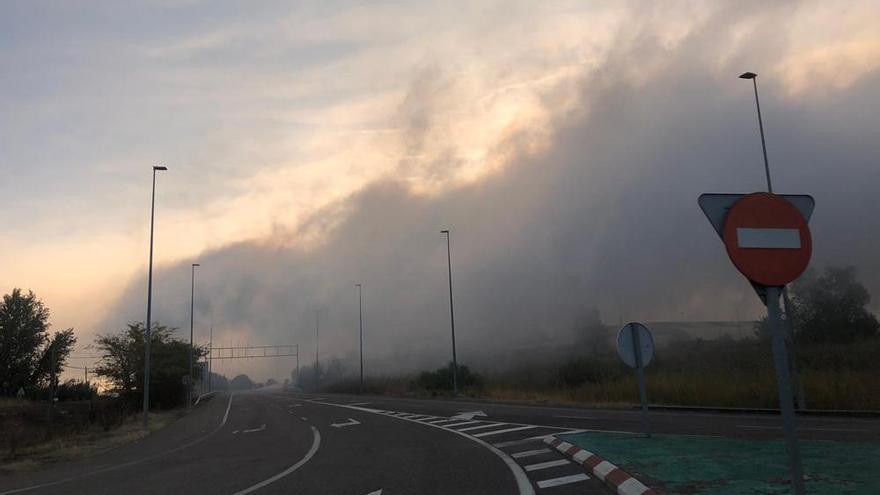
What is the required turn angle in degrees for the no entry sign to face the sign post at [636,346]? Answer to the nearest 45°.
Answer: approximately 180°

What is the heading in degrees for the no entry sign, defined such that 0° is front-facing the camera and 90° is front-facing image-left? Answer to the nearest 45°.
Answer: approximately 0°
